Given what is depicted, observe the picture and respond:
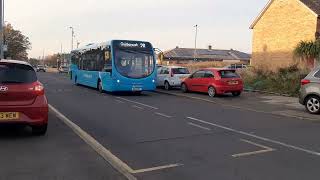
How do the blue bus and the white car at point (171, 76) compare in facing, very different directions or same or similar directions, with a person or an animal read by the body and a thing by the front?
very different directions

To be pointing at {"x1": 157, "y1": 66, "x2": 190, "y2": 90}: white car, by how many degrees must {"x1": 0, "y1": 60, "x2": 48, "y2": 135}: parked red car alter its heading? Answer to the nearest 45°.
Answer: approximately 45° to its right

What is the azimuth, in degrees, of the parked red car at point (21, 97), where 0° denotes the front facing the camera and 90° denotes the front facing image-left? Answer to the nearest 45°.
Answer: approximately 180°

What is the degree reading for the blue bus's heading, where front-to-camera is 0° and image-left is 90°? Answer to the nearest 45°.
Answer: approximately 315°

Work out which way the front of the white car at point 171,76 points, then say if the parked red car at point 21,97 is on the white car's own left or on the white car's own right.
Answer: on the white car's own left

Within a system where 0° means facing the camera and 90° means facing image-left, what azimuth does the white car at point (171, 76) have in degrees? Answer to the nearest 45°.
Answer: approximately 135°

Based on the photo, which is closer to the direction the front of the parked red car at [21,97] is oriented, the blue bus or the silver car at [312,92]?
the blue bus

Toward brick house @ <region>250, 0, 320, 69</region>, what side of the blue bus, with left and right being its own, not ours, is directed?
left

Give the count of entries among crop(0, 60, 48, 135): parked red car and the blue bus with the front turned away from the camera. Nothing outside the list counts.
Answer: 1

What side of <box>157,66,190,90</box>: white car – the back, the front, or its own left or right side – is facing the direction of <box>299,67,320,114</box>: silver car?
back

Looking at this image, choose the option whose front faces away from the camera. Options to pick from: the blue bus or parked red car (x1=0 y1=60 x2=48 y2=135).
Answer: the parked red car

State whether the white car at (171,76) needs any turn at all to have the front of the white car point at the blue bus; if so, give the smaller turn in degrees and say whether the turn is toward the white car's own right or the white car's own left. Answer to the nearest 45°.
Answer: approximately 90° to the white car's own left

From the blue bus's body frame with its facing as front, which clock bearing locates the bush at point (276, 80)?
The bush is roughly at 10 o'clock from the blue bus.
